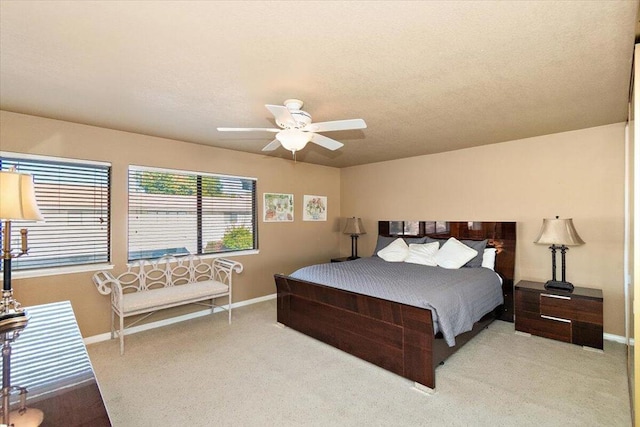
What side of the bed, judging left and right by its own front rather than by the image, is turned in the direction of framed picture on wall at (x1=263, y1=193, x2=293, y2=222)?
right

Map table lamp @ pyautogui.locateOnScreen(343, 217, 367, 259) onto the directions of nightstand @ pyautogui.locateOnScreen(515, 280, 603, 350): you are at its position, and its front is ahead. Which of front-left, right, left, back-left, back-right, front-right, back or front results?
front-right

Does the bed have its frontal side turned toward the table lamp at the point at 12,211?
yes

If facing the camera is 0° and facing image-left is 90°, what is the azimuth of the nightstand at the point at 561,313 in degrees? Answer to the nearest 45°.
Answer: approximately 45°

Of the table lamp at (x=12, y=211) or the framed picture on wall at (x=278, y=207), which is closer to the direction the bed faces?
the table lamp

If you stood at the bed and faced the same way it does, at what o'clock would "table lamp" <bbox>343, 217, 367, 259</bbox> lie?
The table lamp is roughly at 4 o'clock from the bed.
